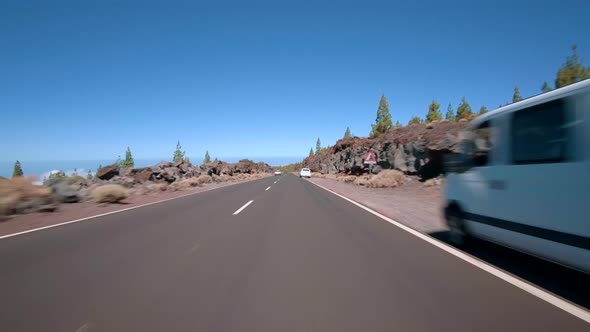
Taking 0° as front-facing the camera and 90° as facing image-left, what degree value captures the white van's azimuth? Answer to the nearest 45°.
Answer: approximately 135°

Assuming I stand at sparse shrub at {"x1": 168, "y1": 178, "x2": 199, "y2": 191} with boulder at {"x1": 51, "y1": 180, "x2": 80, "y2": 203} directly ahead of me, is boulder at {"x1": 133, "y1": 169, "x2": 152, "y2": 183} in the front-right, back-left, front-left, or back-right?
back-right

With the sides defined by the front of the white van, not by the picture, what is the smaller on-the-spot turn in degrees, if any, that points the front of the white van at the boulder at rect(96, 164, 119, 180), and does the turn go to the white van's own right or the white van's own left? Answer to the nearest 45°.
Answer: approximately 45° to the white van's own left

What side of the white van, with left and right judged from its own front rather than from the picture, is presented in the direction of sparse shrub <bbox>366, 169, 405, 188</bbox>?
front
